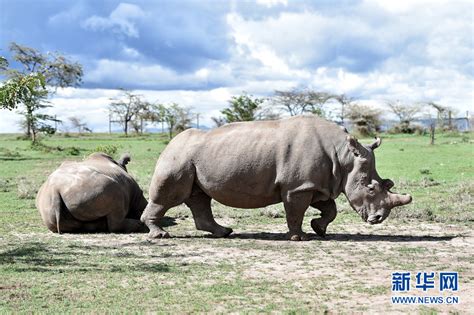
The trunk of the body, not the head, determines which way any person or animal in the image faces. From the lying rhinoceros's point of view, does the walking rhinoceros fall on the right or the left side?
on its right

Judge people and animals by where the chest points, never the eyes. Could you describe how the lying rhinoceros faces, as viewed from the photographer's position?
facing away from the viewer and to the right of the viewer

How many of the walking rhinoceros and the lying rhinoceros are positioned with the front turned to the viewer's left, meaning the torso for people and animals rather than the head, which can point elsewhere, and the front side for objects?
0

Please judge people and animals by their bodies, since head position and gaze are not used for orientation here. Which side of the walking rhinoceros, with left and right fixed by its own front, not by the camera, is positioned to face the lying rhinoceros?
back

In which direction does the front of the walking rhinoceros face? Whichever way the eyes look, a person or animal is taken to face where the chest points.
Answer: to the viewer's right
